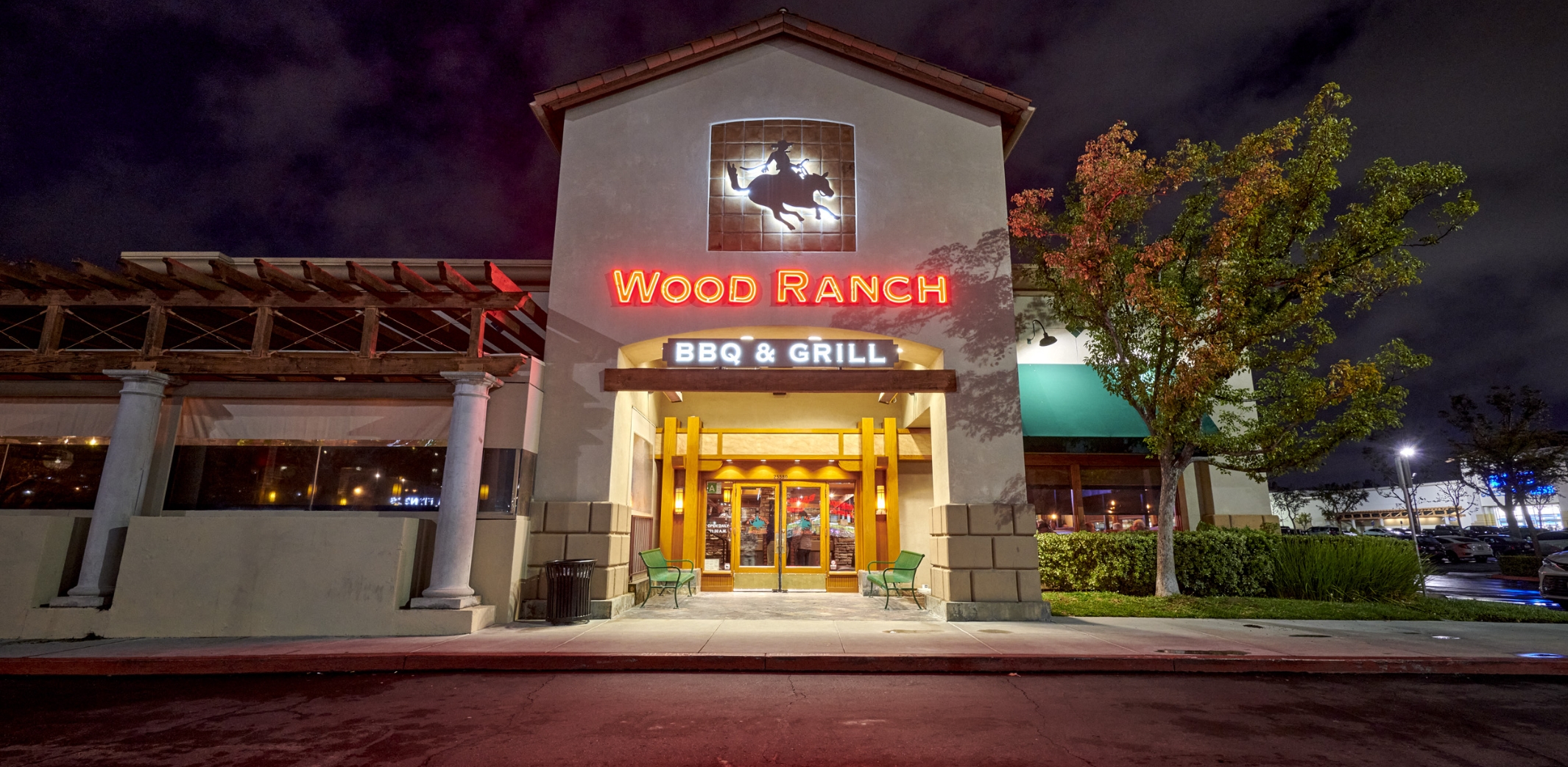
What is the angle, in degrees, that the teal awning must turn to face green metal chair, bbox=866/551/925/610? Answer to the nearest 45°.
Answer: approximately 45° to its right

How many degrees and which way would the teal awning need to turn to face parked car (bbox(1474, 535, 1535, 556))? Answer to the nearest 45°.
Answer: approximately 135° to its left

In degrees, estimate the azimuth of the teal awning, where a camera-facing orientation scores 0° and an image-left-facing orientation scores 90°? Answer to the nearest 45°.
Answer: approximately 0°

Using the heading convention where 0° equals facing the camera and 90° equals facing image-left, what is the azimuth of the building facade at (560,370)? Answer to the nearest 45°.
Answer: approximately 0°

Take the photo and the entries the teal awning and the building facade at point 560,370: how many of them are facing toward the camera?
2

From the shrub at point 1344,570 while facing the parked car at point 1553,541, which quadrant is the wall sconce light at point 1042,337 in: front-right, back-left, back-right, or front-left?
back-left

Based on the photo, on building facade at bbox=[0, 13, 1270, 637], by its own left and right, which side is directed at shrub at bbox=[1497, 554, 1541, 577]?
left

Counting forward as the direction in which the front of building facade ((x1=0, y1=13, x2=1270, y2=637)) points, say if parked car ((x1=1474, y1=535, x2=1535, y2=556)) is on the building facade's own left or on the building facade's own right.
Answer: on the building facade's own left
